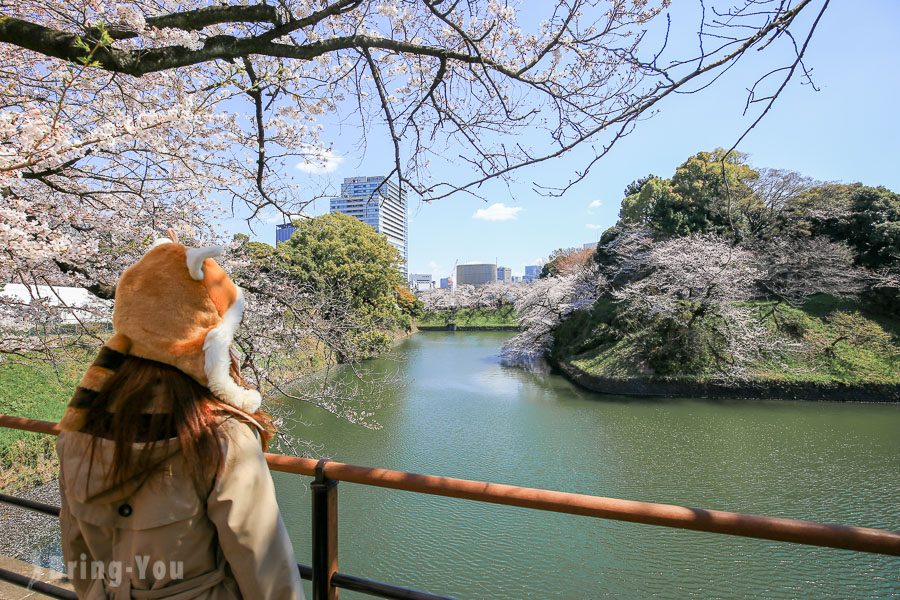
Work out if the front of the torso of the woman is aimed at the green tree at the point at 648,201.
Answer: yes

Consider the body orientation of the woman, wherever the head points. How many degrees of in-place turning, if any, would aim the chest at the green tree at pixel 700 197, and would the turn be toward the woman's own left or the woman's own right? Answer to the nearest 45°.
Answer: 0° — they already face it

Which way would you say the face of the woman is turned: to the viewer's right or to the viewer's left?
to the viewer's right

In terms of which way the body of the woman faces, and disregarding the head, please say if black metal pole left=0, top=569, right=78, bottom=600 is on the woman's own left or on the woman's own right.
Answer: on the woman's own left

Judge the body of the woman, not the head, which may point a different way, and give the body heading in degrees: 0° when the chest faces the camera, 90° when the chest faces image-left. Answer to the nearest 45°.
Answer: approximately 225°

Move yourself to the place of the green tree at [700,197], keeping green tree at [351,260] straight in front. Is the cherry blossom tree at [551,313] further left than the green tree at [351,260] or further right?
right
